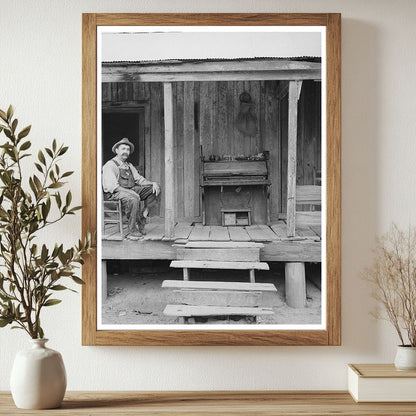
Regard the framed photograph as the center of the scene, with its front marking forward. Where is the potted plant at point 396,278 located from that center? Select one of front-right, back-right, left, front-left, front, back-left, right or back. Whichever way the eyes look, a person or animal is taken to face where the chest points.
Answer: left

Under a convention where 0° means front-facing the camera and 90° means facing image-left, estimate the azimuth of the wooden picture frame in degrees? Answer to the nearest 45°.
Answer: approximately 0°

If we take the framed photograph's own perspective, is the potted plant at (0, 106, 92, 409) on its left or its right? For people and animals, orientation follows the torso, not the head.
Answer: on its right

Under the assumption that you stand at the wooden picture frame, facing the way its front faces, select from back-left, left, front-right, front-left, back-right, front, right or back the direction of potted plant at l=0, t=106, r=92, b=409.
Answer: right

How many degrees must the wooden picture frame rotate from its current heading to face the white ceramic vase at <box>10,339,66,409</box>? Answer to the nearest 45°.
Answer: approximately 90° to its right
